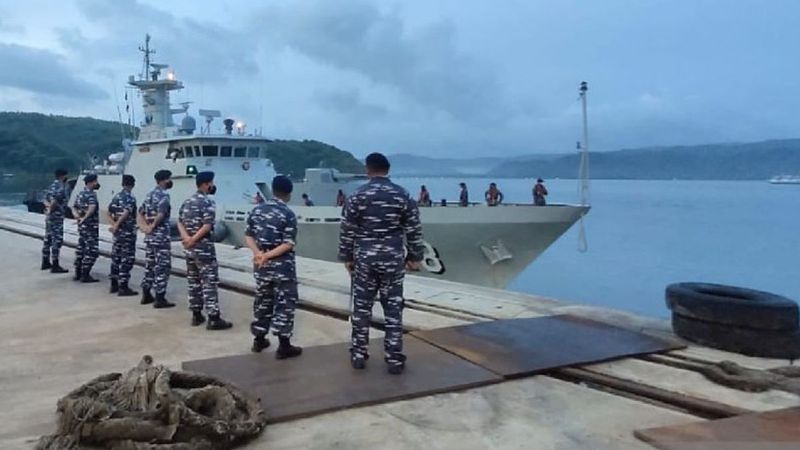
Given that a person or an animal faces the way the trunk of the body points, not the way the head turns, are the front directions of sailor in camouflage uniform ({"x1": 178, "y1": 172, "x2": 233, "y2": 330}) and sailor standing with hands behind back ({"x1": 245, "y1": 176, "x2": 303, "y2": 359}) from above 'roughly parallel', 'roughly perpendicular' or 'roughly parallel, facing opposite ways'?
roughly parallel

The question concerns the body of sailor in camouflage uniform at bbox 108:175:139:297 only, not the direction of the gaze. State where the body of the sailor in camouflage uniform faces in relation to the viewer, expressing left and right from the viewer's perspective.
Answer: facing away from the viewer and to the right of the viewer

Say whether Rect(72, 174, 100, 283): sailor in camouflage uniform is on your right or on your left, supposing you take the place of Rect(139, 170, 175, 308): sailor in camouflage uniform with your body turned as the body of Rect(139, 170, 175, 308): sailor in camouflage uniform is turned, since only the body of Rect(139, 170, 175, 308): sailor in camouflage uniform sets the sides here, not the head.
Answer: on your left

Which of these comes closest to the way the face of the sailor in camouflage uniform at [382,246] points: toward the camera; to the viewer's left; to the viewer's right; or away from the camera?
away from the camera

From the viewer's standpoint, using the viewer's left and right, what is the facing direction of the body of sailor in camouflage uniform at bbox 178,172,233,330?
facing away from the viewer and to the right of the viewer

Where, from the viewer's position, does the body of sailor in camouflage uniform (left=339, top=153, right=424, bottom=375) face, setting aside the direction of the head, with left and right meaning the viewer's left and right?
facing away from the viewer

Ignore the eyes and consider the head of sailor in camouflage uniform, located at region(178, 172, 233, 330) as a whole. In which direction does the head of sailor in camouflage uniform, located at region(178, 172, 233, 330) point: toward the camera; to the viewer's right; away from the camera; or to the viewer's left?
to the viewer's right

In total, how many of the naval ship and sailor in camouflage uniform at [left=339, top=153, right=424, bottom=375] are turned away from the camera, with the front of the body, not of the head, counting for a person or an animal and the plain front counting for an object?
1

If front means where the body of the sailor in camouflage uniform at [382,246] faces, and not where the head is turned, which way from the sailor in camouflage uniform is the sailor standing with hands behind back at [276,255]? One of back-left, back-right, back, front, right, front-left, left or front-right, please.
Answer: front-left

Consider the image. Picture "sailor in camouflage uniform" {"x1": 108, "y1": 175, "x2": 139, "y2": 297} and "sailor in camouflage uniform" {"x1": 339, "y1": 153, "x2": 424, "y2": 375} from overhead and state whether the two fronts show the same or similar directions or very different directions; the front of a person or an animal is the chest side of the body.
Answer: same or similar directions

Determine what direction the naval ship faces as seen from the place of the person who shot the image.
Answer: facing the viewer and to the right of the viewer

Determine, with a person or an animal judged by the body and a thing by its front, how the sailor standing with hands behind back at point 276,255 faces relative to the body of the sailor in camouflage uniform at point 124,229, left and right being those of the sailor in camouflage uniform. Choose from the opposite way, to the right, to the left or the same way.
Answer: the same way

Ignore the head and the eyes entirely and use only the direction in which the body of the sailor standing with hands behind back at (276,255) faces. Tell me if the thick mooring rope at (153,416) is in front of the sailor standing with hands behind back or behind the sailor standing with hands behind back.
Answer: behind

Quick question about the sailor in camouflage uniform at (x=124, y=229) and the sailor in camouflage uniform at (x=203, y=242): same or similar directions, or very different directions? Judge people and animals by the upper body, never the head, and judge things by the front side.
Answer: same or similar directions

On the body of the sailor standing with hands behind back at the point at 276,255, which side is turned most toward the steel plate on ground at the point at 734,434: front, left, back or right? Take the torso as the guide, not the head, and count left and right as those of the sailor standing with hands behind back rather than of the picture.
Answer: right

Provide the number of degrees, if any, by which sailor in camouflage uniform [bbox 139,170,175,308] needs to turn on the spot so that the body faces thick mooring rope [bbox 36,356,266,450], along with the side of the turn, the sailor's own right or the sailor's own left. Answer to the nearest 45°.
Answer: approximately 135° to the sailor's own right

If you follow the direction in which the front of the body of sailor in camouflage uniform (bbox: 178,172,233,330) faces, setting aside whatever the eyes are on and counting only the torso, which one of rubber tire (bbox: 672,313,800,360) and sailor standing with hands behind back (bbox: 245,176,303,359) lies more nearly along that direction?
the rubber tire

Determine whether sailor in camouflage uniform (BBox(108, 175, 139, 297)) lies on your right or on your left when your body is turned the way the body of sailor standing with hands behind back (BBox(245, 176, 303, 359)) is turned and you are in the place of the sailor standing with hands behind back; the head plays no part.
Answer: on your left

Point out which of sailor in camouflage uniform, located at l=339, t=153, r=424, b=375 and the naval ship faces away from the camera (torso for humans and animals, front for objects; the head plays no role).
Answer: the sailor in camouflage uniform

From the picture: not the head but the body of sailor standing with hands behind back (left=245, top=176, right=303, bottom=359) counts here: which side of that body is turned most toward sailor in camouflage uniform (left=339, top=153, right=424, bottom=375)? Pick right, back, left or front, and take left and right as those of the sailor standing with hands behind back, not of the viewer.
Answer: right
